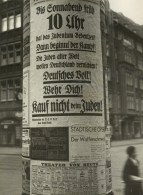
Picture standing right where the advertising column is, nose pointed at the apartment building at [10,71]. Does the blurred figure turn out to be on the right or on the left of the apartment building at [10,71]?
right

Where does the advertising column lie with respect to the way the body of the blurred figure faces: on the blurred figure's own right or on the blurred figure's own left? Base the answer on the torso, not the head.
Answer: on the blurred figure's own right
